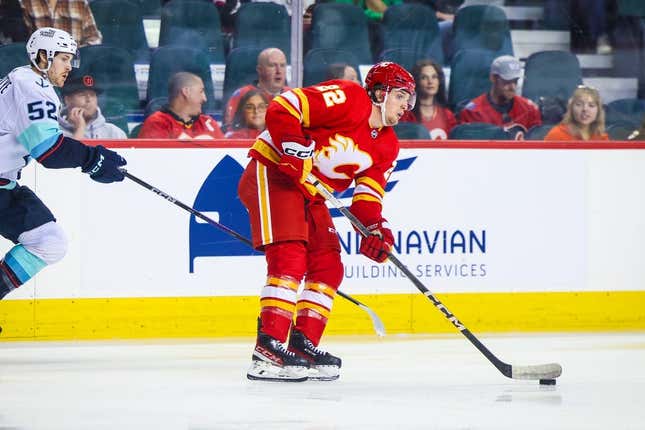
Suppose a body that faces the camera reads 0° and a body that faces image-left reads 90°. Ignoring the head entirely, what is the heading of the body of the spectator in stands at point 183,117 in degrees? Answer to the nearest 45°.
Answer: approximately 315°

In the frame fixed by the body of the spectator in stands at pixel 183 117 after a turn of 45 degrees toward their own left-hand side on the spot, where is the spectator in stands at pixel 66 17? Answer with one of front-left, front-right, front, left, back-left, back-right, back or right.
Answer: back

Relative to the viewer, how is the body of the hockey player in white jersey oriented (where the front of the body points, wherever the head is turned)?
to the viewer's right

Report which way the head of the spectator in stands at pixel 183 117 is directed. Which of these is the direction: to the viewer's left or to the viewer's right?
to the viewer's right

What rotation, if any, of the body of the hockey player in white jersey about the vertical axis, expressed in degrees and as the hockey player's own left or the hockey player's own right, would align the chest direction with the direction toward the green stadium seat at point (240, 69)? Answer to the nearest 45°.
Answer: approximately 45° to the hockey player's own left
